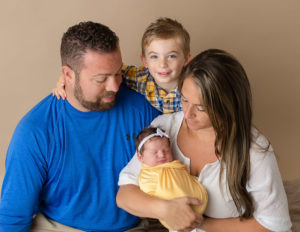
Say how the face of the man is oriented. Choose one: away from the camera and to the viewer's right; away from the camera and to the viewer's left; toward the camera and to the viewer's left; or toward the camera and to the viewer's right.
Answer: toward the camera and to the viewer's right

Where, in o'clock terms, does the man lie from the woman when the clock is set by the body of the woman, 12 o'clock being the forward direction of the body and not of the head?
The man is roughly at 2 o'clock from the woman.

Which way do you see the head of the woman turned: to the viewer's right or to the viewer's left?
to the viewer's left

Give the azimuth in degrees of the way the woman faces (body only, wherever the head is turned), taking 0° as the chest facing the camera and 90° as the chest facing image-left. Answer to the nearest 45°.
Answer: approximately 45°
